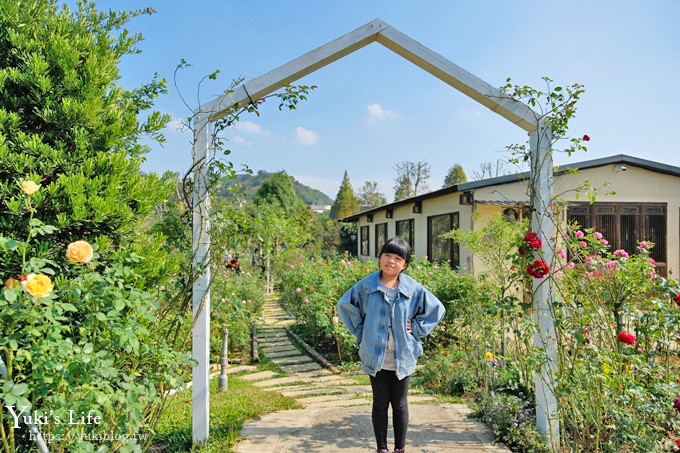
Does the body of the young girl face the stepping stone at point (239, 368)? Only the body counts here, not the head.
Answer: no

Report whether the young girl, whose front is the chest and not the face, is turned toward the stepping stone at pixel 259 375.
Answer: no

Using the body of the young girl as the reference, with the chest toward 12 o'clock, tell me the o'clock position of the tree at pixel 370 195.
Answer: The tree is roughly at 6 o'clock from the young girl.

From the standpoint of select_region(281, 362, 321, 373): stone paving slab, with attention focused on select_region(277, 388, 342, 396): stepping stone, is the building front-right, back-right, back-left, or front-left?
back-left

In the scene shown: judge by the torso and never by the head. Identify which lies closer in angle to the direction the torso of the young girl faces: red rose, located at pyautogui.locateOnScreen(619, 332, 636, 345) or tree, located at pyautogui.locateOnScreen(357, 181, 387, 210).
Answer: the red rose

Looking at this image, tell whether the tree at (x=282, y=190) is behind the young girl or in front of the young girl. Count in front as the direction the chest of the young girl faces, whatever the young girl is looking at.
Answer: behind

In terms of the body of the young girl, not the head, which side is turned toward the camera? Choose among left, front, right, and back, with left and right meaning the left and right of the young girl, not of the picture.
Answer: front

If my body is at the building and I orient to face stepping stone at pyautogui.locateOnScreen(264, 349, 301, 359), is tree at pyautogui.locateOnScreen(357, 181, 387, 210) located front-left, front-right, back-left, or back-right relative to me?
back-right

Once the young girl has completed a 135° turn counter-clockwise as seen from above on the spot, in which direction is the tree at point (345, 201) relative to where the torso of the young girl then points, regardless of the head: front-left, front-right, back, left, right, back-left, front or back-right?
front-left

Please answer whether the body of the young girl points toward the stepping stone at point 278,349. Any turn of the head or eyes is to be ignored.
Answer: no

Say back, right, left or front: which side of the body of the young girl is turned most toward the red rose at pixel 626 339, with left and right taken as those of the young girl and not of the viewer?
left
